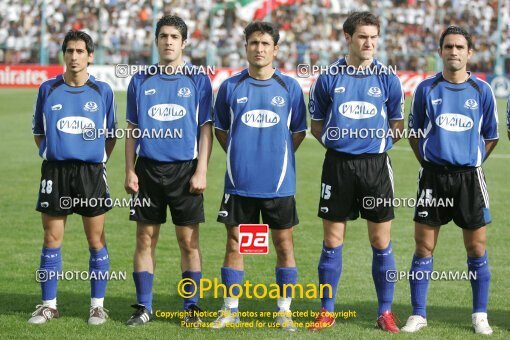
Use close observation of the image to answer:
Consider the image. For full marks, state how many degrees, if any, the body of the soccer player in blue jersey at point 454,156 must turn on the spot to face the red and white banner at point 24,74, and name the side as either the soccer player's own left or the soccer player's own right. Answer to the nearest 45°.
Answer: approximately 135° to the soccer player's own right

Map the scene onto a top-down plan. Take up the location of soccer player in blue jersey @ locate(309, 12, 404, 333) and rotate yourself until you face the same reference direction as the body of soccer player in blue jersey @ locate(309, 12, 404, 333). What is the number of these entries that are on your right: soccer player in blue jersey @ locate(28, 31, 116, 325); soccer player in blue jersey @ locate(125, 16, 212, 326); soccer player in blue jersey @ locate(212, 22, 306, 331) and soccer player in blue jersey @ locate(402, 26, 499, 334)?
3

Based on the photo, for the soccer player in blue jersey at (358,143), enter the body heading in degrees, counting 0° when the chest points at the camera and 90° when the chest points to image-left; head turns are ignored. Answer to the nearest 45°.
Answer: approximately 0°

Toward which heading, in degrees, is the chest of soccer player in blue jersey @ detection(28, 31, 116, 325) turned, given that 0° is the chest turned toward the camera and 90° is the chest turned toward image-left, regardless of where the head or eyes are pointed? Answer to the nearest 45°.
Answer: approximately 0°

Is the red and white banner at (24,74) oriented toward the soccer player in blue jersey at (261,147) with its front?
yes

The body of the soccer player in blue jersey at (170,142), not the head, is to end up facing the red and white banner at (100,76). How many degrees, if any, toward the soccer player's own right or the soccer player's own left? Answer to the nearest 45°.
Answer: approximately 180°
